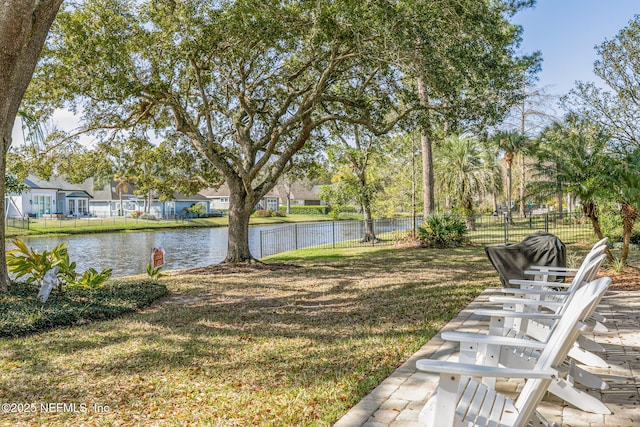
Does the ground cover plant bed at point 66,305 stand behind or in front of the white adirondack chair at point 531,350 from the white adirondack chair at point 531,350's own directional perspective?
in front

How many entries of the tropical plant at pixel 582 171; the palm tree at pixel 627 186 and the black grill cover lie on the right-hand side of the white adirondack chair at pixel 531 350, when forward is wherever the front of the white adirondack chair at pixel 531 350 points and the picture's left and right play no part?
3

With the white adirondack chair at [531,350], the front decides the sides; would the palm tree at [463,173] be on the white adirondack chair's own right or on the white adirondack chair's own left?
on the white adirondack chair's own right

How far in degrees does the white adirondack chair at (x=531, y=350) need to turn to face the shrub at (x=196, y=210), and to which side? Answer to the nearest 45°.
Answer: approximately 45° to its right

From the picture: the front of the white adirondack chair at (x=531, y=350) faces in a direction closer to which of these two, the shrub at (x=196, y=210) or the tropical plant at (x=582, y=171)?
the shrub

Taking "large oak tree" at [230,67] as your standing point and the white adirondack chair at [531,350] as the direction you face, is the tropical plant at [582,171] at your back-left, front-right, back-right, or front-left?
front-left

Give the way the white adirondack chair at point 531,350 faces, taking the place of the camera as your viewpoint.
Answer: facing to the left of the viewer

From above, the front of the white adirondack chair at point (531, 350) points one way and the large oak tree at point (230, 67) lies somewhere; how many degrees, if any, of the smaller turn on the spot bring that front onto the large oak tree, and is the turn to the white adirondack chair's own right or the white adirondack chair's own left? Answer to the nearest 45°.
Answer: approximately 45° to the white adirondack chair's own right

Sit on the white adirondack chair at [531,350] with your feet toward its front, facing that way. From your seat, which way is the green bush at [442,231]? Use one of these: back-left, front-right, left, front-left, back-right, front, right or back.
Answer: right

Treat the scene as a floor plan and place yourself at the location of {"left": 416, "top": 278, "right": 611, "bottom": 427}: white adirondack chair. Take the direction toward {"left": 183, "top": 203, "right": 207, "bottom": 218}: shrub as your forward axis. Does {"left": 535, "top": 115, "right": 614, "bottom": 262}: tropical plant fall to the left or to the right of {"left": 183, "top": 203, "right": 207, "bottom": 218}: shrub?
right

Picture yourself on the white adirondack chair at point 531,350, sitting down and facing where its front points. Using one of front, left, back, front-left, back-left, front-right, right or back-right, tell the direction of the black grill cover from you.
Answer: right
